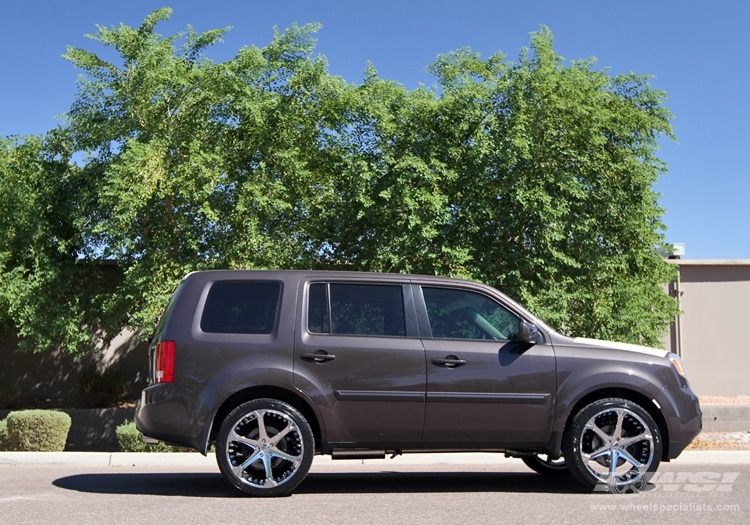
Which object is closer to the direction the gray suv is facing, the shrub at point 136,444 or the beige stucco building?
the beige stucco building

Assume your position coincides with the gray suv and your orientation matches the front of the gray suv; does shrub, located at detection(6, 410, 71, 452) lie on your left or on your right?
on your left

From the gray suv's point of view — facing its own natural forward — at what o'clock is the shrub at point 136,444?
The shrub is roughly at 8 o'clock from the gray suv.

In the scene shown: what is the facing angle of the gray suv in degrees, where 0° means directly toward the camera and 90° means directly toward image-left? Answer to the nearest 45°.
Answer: approximately 270°

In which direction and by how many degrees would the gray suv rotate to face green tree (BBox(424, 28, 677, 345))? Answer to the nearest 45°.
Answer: approximately 90° to its left

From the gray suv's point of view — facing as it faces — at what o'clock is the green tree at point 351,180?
The green tree is roughly at 9 o'clock from the gray suv.

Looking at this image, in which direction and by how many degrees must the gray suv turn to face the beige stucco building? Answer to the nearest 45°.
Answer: approximately 45° to its left

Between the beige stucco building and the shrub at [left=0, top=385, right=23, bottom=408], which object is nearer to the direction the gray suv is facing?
the beige stucco building

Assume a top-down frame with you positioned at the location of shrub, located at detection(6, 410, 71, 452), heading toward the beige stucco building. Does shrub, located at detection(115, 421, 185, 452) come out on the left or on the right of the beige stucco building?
right

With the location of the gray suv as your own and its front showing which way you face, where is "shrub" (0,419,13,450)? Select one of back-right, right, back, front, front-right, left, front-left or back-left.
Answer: back-left

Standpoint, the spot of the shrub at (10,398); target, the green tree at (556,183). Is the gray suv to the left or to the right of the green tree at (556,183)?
right
